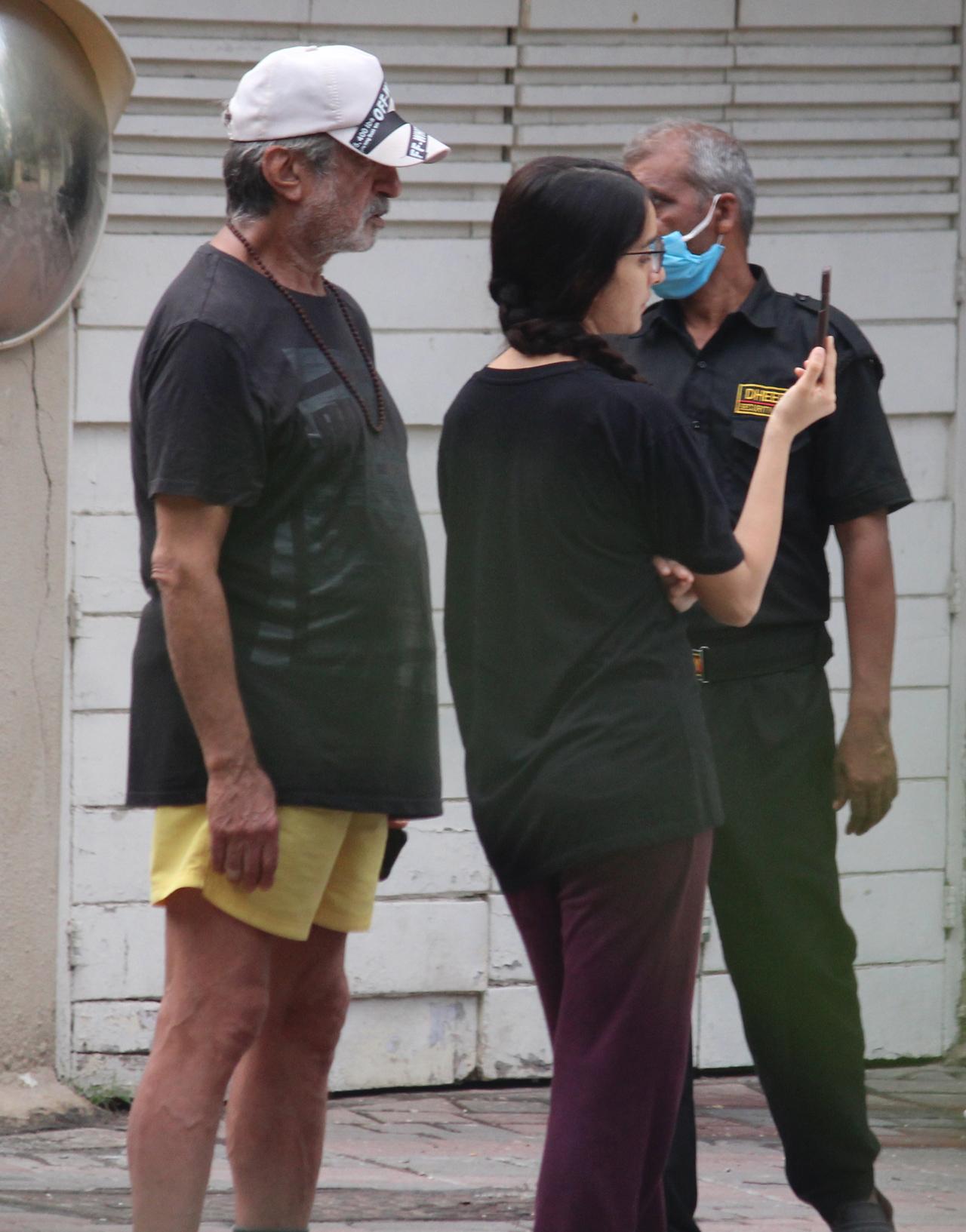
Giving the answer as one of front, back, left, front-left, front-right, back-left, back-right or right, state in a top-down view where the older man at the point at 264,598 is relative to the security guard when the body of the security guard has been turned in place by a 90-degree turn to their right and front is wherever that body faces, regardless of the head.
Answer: left

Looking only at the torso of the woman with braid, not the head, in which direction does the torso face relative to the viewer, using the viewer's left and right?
facing away from the viewer and to the right of the viewer

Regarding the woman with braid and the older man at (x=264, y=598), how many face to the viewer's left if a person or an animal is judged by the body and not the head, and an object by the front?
0

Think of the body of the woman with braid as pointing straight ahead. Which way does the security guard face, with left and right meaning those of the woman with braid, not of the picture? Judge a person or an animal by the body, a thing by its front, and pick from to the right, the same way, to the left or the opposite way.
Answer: the opposite way

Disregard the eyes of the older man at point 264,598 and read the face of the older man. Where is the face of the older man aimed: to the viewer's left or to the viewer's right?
to the viewer's right

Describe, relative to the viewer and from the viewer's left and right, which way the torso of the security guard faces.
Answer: facing the viewer and to the left of the viewer

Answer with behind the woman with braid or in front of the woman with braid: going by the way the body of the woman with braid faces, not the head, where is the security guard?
in front

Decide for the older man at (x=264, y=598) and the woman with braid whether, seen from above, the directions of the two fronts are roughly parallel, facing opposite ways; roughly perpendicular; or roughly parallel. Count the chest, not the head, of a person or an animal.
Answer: roughly perpendicular

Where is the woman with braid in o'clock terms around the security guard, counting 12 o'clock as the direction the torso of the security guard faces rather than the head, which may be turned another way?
The woman with braid is roughly at 11 o'clock from the security guard.
